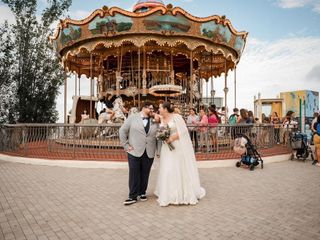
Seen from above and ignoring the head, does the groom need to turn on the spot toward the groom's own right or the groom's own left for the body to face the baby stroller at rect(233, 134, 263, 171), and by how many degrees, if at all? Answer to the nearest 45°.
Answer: approximately 90° to the groom's own left

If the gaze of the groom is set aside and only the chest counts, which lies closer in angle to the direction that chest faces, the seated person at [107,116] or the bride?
the bride

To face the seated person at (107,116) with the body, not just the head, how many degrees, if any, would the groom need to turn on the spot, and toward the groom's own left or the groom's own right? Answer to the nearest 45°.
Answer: approximately 135° to the groom's own left
